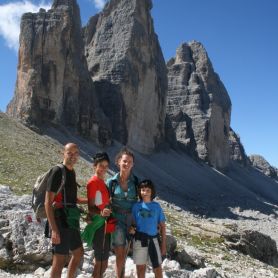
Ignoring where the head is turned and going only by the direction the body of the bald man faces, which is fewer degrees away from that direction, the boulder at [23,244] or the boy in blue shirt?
the boy in blue shirt

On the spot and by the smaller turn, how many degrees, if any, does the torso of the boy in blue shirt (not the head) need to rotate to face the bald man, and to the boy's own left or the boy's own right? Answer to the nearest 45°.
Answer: approximately 45° to the boy's own right

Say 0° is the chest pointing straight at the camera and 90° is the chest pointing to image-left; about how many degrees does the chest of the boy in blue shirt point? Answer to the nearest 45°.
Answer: approximately 0°

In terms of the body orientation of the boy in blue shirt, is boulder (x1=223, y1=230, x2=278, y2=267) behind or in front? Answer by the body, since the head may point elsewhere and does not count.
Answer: behind

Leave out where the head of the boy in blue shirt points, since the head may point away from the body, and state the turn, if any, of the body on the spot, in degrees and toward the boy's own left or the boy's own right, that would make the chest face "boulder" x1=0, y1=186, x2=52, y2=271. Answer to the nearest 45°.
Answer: approximately 135° to the boy's own right

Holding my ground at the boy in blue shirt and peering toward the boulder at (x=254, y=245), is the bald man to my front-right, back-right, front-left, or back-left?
back-left

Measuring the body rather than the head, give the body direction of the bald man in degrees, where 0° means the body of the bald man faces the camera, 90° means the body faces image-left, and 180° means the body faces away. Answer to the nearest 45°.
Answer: approximately 315°

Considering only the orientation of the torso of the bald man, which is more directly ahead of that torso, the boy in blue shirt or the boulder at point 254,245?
the boy in blue shirt

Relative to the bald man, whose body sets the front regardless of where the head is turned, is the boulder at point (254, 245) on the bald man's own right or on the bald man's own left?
on the bald man's own left
